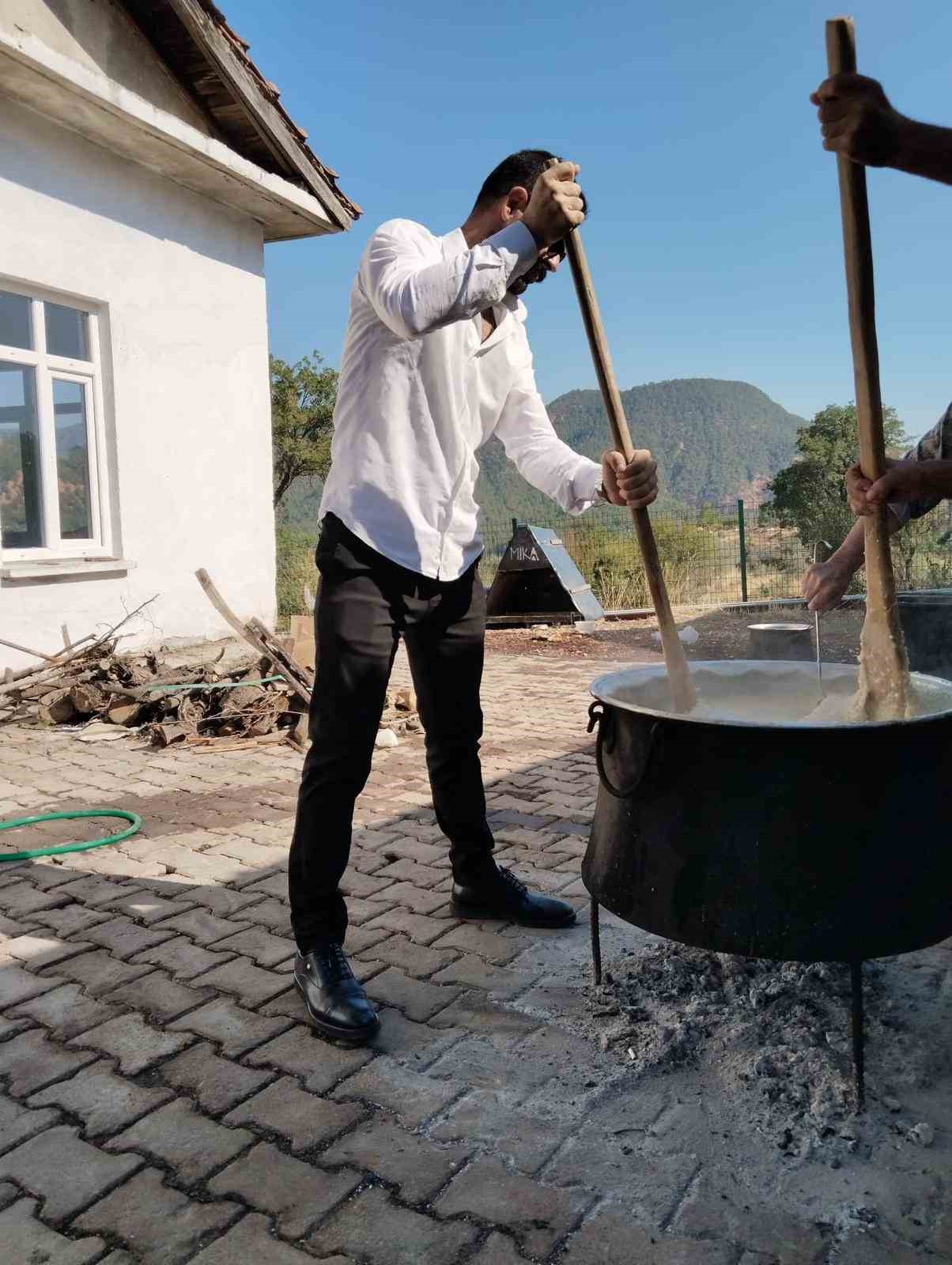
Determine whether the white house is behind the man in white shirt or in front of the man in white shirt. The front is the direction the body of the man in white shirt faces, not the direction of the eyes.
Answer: behind

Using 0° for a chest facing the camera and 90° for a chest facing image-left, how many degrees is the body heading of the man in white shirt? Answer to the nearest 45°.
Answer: approximately 315°
